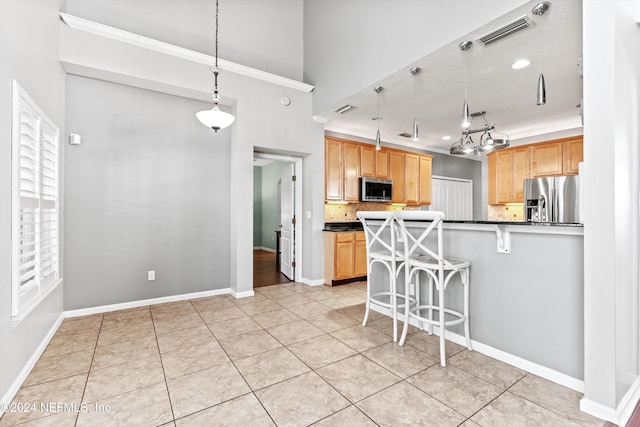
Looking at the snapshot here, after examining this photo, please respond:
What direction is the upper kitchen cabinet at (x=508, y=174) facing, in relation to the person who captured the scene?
facing the viewer and to the left of the viewer

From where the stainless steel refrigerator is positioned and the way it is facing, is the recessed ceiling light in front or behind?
in front

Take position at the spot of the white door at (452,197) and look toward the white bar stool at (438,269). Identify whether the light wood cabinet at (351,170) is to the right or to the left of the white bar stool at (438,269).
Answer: right

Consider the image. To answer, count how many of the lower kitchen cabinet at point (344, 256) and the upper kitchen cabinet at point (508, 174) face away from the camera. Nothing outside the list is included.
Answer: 0

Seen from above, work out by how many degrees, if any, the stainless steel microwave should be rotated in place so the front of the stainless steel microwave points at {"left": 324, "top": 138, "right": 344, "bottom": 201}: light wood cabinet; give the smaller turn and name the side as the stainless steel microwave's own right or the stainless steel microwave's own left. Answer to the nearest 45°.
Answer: approximately 90° to the stainless steel microwave's own right

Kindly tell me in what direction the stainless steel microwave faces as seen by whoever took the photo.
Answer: facing the viewer and to the right of the viewer

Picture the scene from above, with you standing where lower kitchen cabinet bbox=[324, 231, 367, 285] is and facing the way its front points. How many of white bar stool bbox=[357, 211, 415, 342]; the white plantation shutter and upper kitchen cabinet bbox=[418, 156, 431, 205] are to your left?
1

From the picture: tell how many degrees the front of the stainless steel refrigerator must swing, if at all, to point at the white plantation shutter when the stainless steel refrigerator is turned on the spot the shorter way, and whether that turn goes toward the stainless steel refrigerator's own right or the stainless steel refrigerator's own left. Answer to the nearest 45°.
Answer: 0° — it already faces it

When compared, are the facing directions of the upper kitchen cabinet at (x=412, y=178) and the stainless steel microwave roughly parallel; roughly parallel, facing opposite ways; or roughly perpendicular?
roughly parallel

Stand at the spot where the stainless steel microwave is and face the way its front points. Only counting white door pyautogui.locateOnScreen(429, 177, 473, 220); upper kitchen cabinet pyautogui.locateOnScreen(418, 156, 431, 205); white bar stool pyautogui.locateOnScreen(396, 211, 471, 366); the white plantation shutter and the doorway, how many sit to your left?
2

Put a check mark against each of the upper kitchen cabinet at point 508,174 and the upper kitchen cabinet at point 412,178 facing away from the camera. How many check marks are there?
0

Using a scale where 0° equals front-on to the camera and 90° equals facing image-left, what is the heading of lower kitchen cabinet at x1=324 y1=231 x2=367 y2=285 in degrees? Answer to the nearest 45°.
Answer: approximately 315°

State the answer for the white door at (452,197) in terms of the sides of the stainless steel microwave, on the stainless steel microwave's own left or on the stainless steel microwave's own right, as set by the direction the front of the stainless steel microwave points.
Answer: on the stainless steel microwave's own left

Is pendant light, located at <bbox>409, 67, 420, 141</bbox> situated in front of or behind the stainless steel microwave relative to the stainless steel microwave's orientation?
in front

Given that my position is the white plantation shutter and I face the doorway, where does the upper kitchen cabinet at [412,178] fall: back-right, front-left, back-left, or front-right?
front-right

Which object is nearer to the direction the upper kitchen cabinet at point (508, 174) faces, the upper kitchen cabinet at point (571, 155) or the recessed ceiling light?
the recessed ceiling light

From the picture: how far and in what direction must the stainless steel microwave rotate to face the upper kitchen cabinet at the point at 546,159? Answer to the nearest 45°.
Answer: approximately 45° to its left
